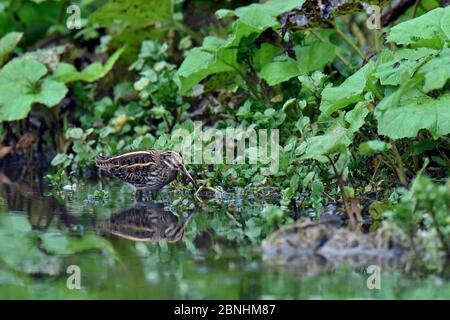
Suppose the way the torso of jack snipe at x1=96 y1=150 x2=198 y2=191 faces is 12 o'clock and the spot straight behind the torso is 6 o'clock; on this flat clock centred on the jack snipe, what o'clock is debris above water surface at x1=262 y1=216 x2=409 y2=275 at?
The debris above water surface is roughly at 2 o'clock from the jack snipe.

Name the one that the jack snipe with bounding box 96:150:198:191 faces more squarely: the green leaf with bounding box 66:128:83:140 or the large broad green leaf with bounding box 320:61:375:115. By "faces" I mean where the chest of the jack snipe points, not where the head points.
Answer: the large broad green leaf

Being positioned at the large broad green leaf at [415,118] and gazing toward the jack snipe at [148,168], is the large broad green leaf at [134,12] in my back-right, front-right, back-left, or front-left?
front-right

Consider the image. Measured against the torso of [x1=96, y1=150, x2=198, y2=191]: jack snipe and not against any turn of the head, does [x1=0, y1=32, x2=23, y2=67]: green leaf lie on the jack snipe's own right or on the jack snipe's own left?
on the jack snipe's own left

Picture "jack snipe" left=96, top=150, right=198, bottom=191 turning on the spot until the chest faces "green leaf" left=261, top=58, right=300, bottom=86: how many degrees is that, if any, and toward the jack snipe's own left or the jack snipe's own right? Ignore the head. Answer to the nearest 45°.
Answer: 0° — it already faces it

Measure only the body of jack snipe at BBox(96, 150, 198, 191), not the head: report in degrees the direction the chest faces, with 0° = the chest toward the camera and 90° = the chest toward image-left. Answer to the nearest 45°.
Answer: approximately 270°

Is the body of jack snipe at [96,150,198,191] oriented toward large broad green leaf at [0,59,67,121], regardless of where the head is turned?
no

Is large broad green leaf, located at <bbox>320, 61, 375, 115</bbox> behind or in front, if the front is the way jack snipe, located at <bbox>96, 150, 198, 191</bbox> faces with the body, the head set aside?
in front
